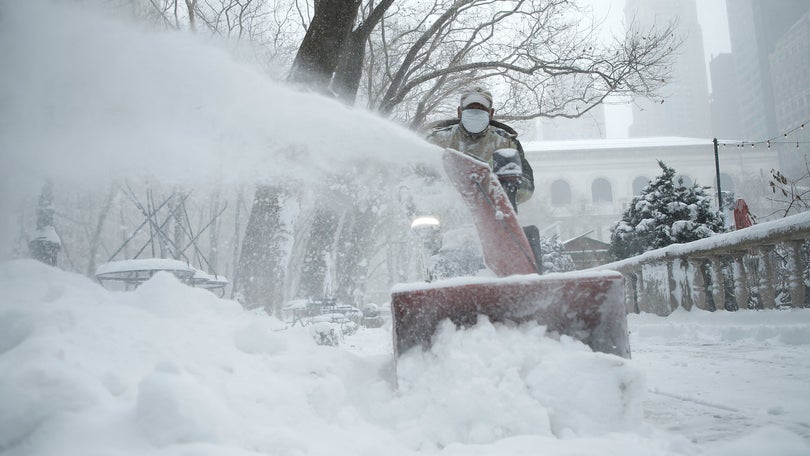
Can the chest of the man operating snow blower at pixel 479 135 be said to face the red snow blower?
yes

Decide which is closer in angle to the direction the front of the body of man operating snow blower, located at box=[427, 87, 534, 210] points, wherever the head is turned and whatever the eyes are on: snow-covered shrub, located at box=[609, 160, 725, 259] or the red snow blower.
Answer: the red snow blower

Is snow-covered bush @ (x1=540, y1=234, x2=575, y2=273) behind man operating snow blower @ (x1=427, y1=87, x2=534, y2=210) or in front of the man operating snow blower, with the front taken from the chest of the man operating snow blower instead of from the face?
behind

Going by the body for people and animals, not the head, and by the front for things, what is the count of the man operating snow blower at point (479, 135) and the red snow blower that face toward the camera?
2

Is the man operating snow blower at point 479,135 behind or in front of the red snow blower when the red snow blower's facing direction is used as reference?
behind

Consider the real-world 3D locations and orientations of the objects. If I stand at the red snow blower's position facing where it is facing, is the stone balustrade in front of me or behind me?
behind

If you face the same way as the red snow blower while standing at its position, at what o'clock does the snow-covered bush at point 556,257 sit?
The snow-covered bush is roughly at 6 o'clock from the red snow blower.

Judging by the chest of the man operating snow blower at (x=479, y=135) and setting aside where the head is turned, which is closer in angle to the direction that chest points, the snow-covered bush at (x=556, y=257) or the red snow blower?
the red snow blower

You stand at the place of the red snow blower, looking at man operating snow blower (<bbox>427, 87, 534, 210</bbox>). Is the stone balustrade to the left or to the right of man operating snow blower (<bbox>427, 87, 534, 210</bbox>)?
right

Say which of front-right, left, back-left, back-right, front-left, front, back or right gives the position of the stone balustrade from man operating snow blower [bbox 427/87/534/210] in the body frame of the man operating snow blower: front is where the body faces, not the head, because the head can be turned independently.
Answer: back-left

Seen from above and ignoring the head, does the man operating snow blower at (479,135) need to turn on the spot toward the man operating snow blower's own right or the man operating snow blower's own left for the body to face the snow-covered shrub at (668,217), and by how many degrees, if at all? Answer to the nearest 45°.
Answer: approximately 135° to the man operating snow blower's own left
